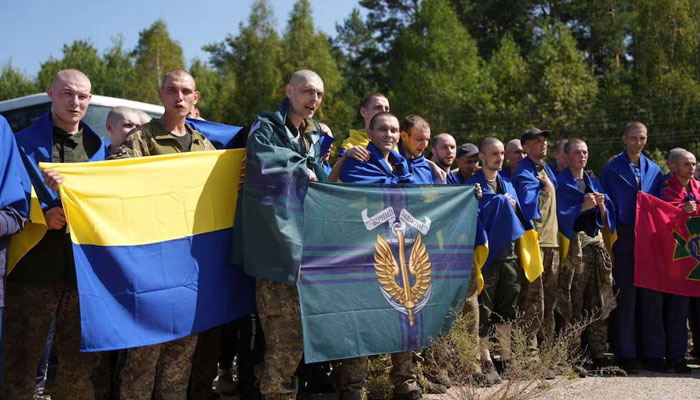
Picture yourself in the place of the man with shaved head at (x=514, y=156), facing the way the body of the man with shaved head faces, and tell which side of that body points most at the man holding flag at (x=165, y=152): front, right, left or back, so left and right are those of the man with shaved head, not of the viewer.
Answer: right

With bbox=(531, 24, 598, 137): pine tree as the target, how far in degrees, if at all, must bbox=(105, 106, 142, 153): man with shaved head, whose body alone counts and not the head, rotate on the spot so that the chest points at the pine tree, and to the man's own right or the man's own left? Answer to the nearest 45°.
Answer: approximately 90° to the man's own left

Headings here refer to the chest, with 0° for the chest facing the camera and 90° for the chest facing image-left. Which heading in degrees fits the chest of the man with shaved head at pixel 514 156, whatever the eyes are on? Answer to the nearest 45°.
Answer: approximately 315°

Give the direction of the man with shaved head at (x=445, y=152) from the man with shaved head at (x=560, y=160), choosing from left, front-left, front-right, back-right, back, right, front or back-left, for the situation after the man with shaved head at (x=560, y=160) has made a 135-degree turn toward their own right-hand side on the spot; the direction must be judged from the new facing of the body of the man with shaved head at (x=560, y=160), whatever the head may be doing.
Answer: front-left

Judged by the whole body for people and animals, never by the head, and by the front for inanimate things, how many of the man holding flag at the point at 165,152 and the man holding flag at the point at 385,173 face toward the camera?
2

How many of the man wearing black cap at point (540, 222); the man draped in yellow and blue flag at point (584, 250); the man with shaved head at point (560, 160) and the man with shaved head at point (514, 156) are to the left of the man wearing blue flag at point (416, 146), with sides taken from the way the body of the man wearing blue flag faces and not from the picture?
4

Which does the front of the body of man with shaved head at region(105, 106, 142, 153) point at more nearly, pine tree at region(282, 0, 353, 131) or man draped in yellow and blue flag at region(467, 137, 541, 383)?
the man draped in yellow and blue flag

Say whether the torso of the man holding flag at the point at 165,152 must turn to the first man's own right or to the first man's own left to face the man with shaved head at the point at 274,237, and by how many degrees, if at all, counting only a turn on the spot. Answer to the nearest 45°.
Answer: approximately 90° to the first man's own left

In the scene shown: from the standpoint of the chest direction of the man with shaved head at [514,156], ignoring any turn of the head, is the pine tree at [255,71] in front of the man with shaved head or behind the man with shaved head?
behind

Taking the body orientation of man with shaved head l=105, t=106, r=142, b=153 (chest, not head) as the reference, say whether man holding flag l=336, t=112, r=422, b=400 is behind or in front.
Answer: in front

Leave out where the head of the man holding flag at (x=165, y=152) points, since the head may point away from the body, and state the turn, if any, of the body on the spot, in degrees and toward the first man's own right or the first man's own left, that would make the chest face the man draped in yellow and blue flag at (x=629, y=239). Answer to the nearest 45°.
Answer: approximately 90° to the first man's own left
